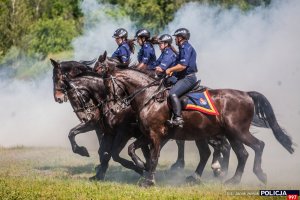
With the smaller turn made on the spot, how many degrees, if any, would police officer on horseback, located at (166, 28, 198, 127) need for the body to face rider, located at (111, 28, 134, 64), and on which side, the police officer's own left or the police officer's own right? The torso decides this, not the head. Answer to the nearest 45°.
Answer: approximately 45° to the police officer's own right

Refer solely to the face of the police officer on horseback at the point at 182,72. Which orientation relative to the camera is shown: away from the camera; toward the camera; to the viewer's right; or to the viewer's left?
to the viewer's left

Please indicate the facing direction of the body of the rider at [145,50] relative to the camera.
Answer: to the viewer's left

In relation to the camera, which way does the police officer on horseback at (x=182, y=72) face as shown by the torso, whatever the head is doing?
to the viewer's left

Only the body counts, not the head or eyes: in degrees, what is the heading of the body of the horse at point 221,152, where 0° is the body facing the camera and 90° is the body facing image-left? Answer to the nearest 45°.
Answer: approximately 90°

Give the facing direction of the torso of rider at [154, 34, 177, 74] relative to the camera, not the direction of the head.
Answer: to the viewer's left

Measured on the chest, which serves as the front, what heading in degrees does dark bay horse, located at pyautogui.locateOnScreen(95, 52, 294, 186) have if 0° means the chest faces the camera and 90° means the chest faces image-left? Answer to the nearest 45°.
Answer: approximately 90°

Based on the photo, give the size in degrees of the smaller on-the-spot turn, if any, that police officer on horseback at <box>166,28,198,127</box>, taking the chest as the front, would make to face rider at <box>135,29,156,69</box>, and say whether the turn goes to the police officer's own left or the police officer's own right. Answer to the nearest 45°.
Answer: approximately 45° to the police officer's own right
